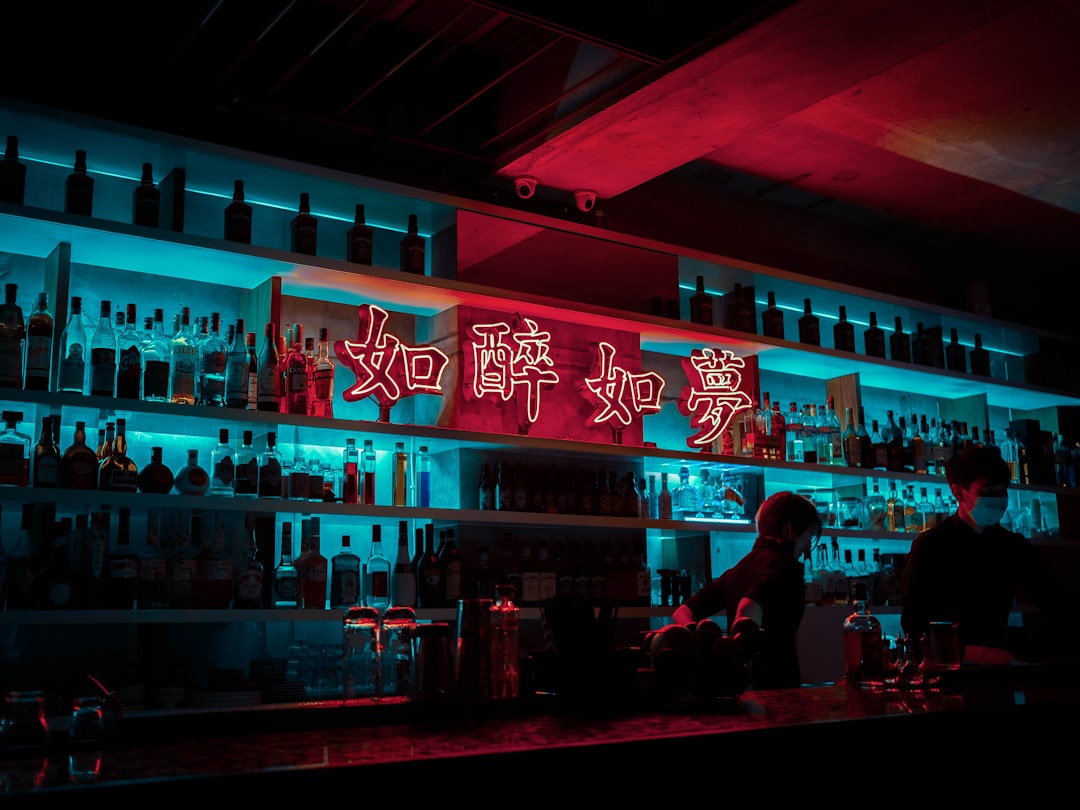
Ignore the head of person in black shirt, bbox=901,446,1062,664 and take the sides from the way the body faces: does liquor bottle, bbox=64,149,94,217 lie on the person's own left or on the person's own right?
on the person's own right

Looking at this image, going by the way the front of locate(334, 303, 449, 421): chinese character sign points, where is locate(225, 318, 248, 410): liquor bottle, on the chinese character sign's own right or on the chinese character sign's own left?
on the chinese character sign's own right

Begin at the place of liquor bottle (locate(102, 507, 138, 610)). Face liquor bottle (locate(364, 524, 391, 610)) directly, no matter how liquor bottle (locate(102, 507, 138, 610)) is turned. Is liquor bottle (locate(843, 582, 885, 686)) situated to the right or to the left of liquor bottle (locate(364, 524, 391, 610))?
right

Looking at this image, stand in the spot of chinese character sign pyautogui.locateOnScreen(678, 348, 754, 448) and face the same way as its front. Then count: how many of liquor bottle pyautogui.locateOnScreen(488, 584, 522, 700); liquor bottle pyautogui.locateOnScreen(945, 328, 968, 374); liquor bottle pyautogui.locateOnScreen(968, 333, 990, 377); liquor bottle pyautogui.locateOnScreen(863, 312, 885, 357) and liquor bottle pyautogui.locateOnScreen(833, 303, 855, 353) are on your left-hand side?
4

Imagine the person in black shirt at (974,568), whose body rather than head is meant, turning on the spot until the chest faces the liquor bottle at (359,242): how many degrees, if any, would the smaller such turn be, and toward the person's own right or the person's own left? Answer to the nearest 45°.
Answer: approximately 135° to the person's own right

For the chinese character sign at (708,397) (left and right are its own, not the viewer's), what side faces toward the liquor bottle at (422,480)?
right

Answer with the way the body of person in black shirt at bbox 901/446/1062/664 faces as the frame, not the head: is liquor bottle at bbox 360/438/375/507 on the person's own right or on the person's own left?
on the person's own right

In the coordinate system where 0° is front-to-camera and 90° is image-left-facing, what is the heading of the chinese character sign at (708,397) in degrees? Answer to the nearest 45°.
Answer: approximately 315°

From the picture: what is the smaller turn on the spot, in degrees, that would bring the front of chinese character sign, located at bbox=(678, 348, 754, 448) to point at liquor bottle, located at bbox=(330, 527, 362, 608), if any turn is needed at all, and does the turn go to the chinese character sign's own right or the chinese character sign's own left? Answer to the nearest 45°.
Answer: approximately 90° to the chinese character sign's own right

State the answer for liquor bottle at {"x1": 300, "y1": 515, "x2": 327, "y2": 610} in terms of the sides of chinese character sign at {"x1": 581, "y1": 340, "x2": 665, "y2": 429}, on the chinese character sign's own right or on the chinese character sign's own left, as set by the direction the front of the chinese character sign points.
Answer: on the chinese character sign's own right
